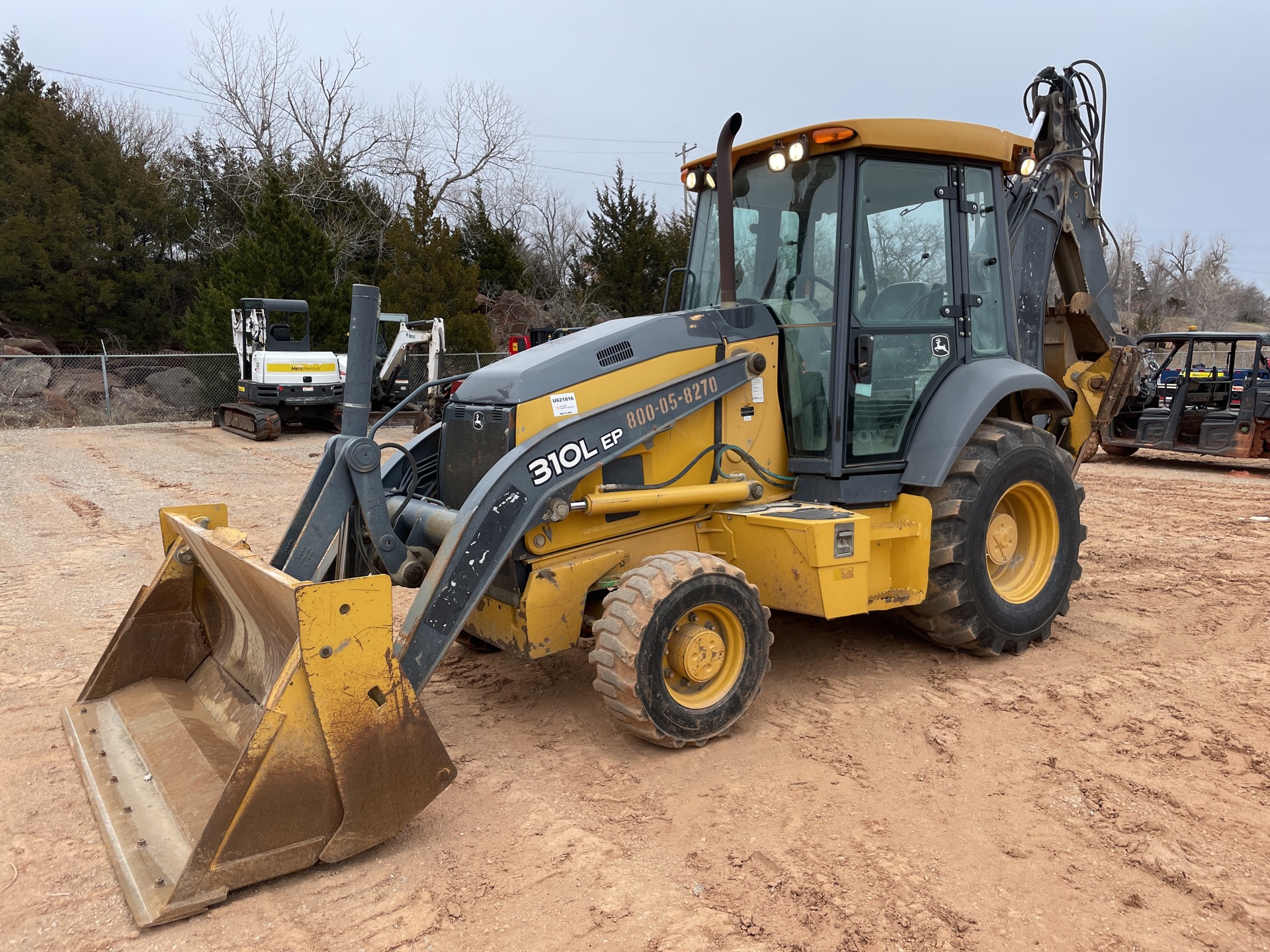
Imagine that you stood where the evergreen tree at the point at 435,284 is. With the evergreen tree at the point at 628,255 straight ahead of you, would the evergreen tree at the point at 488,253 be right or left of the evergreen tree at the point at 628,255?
left

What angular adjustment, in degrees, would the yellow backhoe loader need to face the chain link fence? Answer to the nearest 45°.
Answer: approximately 90° to its right

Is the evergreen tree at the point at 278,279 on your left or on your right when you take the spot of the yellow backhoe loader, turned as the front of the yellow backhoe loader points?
on your right

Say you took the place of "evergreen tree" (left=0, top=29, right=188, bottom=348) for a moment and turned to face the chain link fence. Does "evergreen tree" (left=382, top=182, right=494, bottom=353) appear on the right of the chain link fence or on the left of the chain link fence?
left

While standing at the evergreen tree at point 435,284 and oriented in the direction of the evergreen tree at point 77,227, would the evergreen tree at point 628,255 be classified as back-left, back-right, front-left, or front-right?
back-right

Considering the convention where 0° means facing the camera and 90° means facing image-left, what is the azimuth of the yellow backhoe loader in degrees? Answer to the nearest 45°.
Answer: approximately 45°

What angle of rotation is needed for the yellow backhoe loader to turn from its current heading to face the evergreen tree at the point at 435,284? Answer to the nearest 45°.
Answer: approximately 135° to its right

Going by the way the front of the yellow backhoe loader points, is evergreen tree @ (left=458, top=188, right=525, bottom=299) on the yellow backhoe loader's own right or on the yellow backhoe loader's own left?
on the yellow backhoe loader's own right
